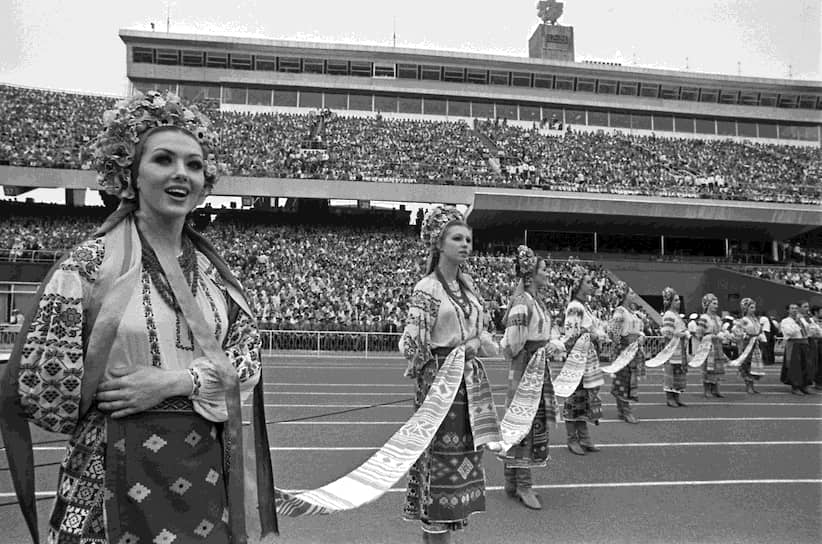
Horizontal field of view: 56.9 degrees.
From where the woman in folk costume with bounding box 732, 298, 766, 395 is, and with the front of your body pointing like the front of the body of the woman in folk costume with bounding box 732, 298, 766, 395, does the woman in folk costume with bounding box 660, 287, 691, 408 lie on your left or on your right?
on your right

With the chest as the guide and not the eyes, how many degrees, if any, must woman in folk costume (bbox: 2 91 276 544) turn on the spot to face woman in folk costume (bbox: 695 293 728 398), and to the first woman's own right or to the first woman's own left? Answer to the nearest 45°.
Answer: approximately 90° to the first woman's own left

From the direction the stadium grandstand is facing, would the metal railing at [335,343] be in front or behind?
in front

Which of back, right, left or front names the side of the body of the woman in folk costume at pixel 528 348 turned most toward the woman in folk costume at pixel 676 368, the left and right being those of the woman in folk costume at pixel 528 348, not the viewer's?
left

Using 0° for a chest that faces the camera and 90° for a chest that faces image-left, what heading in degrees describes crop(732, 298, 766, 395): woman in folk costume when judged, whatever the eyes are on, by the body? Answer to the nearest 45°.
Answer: approximately 315°

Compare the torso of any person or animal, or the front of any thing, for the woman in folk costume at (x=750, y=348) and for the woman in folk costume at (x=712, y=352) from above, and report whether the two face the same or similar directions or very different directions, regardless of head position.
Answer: same or similar directions

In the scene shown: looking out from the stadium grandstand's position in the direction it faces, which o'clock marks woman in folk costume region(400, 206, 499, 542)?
The woman in folk costume is roughly at 12 o'clock from the stadium grandstand.

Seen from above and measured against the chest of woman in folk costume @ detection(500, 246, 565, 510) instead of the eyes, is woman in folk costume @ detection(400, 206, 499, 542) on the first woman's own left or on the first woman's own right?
on the first woman's own right

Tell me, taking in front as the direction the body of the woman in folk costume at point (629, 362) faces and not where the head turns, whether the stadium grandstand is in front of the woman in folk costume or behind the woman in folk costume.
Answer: behind

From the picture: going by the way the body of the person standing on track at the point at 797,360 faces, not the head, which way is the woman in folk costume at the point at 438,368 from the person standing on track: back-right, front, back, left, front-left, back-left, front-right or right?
front-right

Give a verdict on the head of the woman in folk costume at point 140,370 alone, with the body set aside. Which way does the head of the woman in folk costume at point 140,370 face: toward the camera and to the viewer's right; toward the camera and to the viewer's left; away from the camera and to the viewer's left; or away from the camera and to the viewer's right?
toward the camera and to the viewer's right
